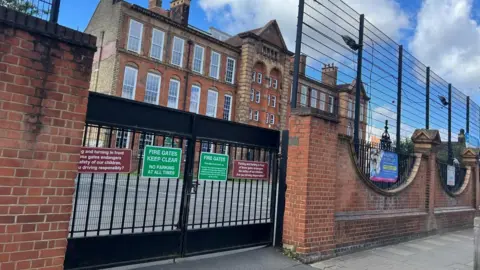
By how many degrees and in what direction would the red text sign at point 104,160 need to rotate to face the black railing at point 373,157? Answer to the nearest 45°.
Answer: approximately 90° to its left

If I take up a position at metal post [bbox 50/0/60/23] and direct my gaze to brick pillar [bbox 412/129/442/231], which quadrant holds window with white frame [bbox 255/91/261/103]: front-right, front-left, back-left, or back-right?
front-left

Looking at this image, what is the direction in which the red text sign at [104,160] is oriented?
toward the camera

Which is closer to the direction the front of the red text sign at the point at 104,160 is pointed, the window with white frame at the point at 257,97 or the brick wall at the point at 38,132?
the brick wall

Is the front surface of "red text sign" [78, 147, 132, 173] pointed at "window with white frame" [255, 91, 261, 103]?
no

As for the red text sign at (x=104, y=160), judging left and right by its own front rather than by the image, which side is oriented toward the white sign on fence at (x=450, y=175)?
left

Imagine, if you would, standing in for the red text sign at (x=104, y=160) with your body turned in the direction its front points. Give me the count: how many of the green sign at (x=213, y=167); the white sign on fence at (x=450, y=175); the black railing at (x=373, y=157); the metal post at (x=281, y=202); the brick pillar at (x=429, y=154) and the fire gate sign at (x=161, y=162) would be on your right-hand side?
0

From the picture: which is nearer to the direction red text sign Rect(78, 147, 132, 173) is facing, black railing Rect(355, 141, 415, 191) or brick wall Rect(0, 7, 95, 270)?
the brick wall

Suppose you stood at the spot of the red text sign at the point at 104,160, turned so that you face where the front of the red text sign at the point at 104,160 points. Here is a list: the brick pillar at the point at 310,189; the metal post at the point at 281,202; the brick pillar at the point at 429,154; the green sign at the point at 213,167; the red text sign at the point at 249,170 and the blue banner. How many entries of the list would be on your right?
0

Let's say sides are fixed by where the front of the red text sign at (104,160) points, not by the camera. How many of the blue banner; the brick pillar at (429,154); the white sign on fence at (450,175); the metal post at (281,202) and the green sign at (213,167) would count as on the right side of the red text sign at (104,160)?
0

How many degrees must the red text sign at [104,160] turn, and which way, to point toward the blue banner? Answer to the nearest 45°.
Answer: approximately 90° to its left

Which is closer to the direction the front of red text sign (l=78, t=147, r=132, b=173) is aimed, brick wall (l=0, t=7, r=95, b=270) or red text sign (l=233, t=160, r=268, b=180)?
the brick wall

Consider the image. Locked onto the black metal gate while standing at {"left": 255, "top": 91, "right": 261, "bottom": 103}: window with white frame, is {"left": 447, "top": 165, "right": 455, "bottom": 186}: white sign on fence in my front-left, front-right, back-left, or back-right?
front-left
